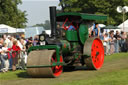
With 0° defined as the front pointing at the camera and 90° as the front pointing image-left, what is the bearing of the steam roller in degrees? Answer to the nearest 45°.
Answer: approximately 45°

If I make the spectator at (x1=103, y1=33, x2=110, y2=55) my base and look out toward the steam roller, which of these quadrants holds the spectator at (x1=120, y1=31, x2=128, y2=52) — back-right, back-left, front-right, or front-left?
back-left

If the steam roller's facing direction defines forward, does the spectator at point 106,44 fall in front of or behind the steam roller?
behind
